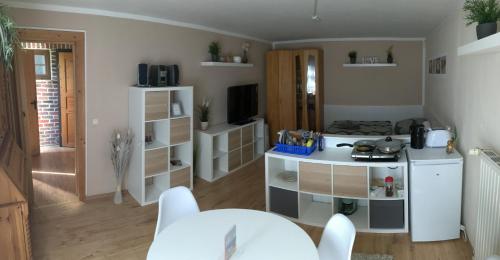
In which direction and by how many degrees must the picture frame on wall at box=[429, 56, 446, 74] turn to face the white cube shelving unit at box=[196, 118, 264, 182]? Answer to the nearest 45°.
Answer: approximately 45° to its left

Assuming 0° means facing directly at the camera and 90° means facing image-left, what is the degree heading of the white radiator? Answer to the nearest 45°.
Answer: approximately 45°

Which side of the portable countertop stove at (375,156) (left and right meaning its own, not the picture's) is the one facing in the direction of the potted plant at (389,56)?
back

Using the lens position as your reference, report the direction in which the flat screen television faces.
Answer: facing the viewer and to the right of the viewer

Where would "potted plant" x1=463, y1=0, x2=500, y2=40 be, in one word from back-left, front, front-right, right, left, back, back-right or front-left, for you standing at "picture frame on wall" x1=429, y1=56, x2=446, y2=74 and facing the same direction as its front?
front-left

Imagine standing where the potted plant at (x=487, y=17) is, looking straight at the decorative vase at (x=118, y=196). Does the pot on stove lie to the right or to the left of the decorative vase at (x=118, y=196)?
right

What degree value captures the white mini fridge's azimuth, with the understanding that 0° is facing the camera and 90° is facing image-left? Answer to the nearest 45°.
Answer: approximately 0°

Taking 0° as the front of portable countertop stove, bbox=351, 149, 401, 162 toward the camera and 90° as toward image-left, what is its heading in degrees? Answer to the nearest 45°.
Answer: approximately 0°

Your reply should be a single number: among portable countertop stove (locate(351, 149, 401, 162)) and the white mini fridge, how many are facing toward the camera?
2
